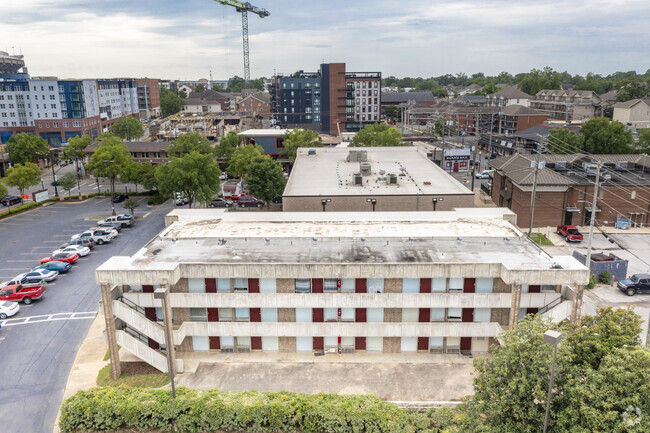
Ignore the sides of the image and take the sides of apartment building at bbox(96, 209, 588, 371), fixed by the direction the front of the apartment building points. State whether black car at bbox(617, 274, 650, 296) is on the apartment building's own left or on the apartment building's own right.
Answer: on the apartment building's own left

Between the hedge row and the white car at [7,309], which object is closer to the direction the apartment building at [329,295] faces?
the hedge row

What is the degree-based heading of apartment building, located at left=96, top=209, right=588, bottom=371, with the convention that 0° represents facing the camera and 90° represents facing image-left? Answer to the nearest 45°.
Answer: approximately 0°

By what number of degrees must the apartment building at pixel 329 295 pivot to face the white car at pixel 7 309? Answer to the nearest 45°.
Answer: approximately 90° to its right

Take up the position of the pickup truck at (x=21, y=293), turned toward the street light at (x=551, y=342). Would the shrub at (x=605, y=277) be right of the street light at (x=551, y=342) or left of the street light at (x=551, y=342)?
left

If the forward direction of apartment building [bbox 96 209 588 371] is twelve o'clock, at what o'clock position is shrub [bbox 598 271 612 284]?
The shrub is roughly at 8 o'clock from the apartment building.

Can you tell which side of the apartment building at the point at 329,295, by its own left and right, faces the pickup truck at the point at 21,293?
right
